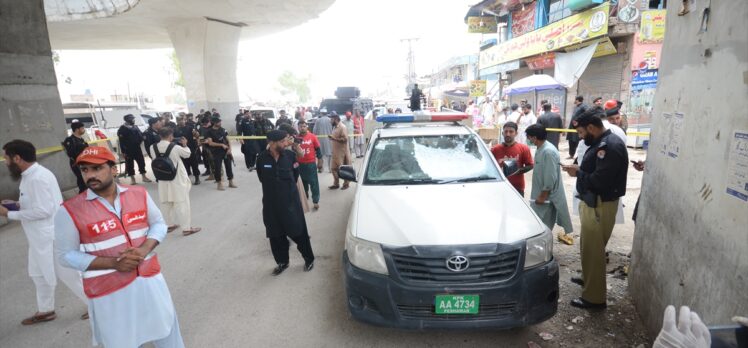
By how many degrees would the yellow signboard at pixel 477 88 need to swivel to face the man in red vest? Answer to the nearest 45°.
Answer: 0° — it already faces them

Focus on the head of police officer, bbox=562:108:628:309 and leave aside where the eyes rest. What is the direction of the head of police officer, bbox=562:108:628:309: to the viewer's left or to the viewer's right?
to the viewer's left

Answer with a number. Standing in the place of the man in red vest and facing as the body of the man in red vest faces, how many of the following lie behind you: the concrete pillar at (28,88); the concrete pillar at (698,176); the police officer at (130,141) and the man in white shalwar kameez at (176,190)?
3

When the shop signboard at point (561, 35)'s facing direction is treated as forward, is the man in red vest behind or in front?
in front

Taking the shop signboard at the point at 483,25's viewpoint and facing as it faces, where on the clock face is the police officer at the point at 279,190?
The police officer is roughly at 12 o'clock from the shop signboard.

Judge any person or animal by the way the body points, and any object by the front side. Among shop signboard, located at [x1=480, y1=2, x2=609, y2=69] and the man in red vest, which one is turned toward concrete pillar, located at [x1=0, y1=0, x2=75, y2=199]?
the shop signboard

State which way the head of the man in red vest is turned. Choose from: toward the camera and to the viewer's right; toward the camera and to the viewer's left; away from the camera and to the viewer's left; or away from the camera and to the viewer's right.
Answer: toward the camera and to the viewer's left

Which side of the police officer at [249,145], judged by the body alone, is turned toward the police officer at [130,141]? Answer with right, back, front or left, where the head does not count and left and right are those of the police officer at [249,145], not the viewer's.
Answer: right
